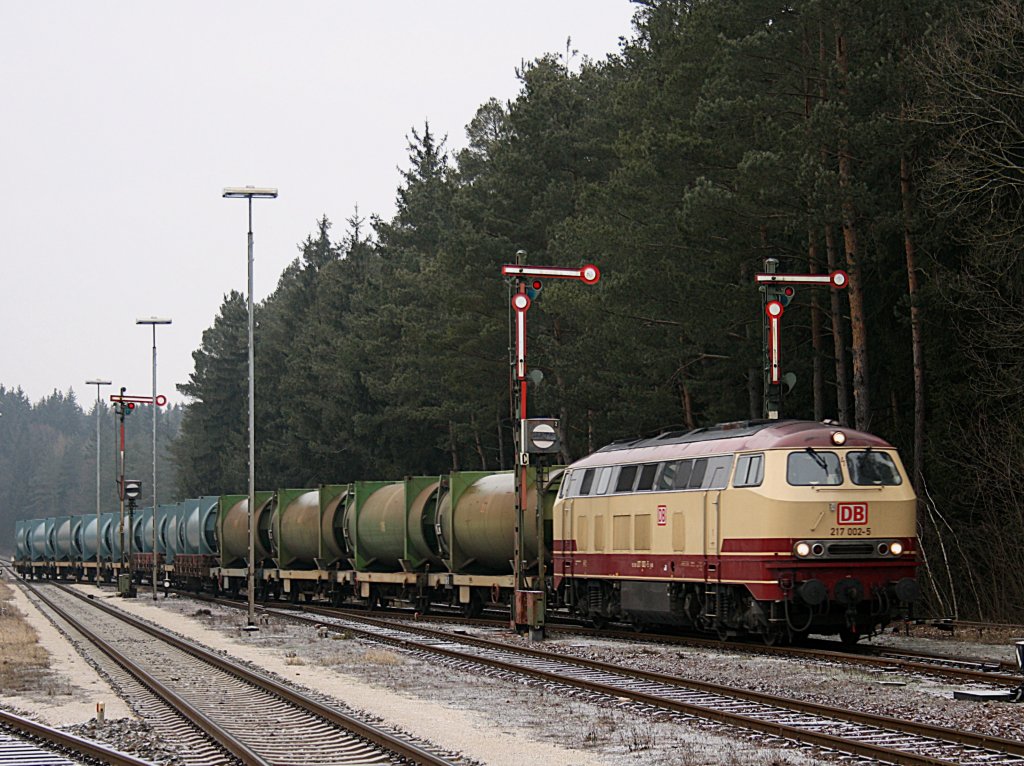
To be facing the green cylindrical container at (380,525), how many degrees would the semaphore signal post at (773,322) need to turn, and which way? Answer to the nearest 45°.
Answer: approximately 135° to its right

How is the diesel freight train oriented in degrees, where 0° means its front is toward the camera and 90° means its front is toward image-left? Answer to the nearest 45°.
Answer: approximately 315°

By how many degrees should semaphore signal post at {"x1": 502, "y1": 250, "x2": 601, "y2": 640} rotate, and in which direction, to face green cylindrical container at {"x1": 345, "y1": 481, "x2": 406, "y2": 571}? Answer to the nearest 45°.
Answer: approximately 180°

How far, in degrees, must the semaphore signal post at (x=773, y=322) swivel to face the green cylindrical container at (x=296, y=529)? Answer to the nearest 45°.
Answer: approximately 135° to its right

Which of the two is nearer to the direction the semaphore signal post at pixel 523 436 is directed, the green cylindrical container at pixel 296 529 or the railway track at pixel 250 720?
the railway track

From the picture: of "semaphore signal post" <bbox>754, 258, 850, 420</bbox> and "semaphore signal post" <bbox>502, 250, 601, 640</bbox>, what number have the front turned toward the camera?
2

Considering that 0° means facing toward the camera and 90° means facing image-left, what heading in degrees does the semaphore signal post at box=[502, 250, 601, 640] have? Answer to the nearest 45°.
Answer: approximately 0°

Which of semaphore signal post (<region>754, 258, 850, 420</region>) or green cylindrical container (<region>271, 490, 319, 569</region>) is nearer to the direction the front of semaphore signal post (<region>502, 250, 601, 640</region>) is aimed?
the semaphore signal post (<region>754, 258, 850, 420</region>)

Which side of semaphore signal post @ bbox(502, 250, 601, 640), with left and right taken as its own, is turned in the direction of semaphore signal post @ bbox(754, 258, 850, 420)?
left
